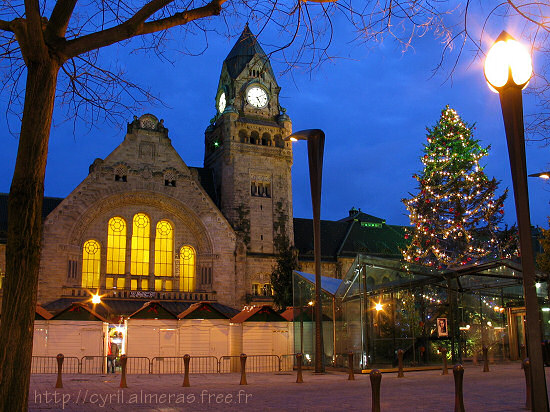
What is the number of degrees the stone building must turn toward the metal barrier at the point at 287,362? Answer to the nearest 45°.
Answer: approximately 45° to its left

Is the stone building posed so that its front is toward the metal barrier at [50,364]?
yes

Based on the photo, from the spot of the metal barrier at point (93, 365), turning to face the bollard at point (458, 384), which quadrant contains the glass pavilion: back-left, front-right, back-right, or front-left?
front-left

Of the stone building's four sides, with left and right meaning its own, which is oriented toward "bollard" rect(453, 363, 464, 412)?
front

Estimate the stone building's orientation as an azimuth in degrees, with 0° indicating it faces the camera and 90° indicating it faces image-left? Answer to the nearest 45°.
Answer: approximately 0°

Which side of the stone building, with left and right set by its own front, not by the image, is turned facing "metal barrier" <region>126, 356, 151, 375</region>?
front

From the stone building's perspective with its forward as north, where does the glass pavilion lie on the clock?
The glass pavilion is roughly at 11 o'clock from the stone building.

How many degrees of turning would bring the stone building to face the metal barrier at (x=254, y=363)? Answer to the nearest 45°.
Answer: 0° — it already faces it

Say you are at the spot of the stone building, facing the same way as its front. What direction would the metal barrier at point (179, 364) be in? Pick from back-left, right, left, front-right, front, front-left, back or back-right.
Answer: front
